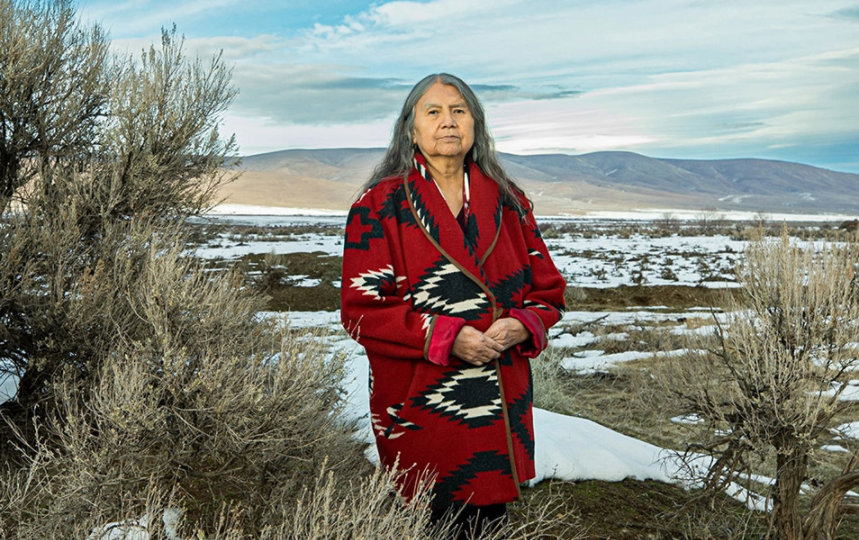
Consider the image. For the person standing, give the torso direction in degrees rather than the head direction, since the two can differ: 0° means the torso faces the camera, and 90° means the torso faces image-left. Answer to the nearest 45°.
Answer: approximately 315°

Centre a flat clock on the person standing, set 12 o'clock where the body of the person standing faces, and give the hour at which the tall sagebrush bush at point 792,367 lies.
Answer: The tall sagebrush bush is roughly at 9 o'clock from the person standing.
